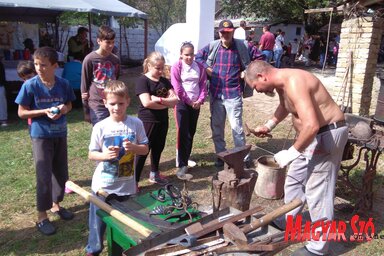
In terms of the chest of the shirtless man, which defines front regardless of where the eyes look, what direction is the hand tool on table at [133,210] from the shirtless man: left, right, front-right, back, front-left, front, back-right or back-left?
front-left

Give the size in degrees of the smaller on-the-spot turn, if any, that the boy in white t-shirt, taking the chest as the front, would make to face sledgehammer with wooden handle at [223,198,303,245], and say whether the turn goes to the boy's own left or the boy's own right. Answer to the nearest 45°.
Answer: approximately 45° to the boy's own left

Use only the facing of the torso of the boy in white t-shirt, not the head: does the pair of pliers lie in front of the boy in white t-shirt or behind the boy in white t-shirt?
in front

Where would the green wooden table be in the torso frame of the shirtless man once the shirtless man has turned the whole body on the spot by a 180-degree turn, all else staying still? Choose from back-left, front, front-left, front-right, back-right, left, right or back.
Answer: back-right

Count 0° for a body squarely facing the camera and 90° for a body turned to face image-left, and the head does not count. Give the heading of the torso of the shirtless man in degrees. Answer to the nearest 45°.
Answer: approximately 90°

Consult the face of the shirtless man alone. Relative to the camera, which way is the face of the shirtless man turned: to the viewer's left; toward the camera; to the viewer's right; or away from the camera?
to the viewer's left

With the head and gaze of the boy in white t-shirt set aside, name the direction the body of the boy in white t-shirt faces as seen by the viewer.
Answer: toward the camera

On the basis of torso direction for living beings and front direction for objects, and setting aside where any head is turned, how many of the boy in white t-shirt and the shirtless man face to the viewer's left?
1

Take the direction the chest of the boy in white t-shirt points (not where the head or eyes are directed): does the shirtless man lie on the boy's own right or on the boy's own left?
on the boy's own left

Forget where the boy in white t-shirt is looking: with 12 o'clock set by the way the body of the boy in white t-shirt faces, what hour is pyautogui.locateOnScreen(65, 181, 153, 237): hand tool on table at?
The hand tool on table is roughly at 12 o'clock from the boy in white t-shirt.
